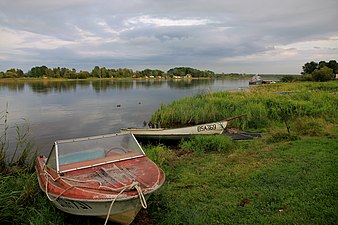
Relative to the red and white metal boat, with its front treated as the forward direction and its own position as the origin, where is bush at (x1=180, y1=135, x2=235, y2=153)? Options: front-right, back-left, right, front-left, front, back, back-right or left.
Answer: left

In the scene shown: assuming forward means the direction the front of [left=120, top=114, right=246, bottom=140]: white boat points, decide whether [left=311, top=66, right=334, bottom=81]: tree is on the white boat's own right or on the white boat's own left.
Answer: on the white boat's own left

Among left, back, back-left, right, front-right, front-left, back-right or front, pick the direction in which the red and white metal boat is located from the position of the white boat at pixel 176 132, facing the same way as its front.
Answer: right

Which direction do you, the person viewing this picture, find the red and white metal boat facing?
facing the viewer and to the right of the viewer

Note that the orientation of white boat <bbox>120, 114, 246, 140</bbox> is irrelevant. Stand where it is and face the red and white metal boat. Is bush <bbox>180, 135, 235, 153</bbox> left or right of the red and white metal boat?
left

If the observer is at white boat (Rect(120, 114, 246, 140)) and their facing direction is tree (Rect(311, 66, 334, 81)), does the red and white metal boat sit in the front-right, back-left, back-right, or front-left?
back-right

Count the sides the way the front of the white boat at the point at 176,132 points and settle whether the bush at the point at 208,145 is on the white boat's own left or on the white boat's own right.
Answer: on the white boat's own right
